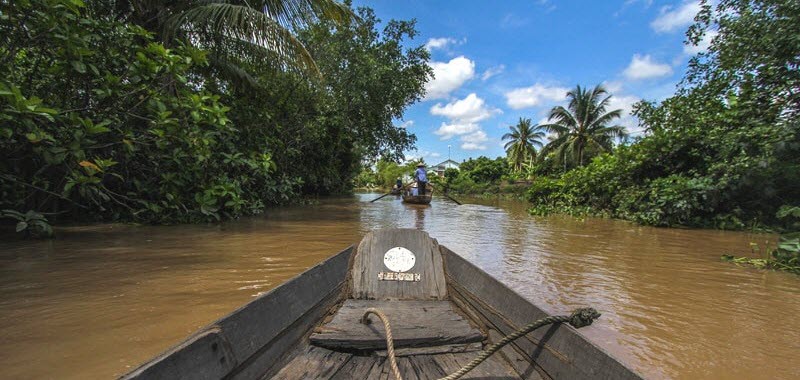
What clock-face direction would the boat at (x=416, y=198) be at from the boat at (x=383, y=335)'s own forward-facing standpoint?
the boat at (x=416, y=198) is roughly at 12 o'clock from the boat at (x=383, y=335).

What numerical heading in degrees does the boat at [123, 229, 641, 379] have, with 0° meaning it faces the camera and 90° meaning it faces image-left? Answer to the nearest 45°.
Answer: approximately 180°

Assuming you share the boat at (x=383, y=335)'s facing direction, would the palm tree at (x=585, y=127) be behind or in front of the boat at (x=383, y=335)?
in front

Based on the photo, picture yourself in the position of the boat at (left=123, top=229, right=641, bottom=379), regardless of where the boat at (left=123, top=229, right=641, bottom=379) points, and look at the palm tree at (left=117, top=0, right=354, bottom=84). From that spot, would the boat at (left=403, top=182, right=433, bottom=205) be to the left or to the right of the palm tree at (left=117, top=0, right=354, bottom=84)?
right

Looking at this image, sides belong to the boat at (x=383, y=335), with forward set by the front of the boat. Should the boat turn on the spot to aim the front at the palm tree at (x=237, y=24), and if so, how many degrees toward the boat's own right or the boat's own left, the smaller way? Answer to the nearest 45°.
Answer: approximately 45° to the boat's own left

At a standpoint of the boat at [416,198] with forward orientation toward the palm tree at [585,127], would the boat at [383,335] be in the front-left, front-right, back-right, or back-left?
back-right
